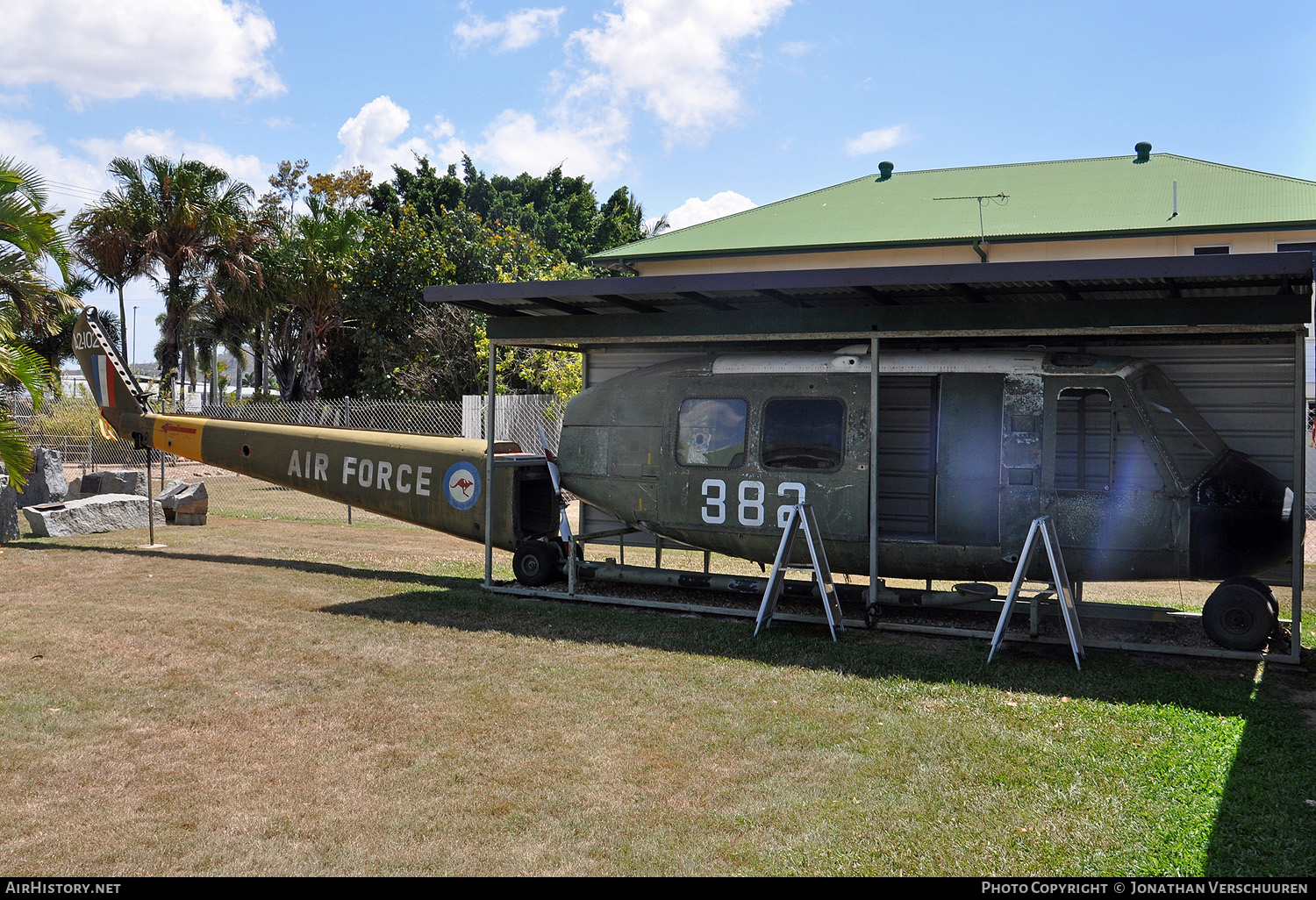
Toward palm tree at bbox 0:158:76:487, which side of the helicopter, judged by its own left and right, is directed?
back

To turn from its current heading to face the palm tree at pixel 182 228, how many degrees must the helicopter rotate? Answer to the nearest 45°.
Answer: approximately 135° to its left

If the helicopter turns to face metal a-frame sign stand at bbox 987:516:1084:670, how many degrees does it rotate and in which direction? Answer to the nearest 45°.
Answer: approximately 45° to its right

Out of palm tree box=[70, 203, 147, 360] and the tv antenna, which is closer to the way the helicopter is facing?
the tv antenna

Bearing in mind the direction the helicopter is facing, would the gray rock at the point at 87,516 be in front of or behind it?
behind

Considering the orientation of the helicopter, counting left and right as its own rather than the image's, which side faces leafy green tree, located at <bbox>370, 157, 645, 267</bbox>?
left

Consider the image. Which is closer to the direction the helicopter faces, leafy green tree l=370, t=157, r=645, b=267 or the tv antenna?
the tv antenna

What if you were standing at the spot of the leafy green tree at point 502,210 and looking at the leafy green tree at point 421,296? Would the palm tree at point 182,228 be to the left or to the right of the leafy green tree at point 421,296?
right

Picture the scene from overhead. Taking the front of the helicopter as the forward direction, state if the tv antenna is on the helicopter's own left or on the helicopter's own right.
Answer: on the helicopter's own left

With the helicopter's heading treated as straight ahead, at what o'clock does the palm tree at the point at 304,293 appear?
The palm tree is roughly at 8 o'clock from the helicopter.

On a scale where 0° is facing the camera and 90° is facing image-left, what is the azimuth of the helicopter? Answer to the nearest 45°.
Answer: approximately 270°

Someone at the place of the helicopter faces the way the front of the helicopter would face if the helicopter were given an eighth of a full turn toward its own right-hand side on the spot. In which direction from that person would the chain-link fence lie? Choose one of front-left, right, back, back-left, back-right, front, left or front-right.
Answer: back

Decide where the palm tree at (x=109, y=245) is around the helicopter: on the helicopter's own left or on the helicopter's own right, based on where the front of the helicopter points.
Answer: on the helicopter's own left
